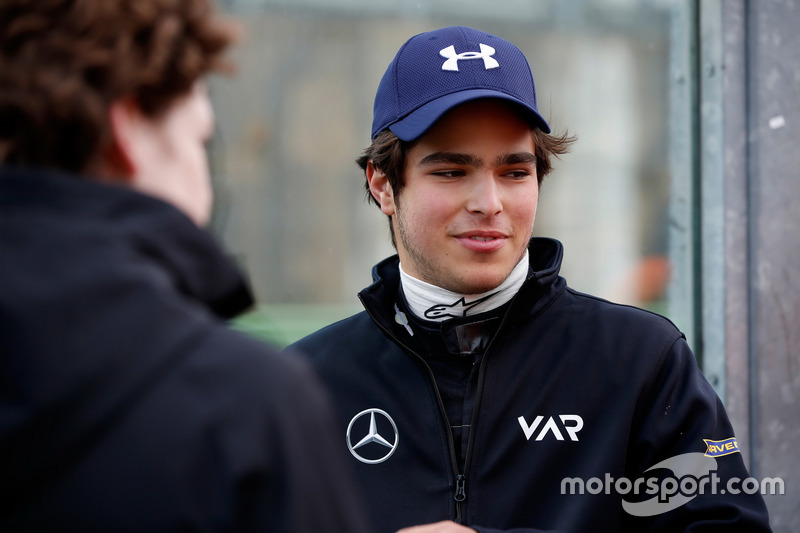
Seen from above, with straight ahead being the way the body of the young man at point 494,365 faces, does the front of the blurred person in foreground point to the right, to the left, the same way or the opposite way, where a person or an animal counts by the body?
the opposite way

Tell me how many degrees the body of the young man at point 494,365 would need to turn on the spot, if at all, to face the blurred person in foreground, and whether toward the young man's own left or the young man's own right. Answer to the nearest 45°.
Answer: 0° — they already face them

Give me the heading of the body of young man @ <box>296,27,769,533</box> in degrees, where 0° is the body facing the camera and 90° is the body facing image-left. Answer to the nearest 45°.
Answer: approximately 0°

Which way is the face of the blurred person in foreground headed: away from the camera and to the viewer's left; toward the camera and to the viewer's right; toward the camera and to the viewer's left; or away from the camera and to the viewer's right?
away from the camera and to the viewer's right

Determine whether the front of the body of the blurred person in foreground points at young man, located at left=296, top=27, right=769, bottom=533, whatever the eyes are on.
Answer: yes

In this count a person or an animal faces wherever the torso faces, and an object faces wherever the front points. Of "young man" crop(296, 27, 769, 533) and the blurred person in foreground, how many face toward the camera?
1

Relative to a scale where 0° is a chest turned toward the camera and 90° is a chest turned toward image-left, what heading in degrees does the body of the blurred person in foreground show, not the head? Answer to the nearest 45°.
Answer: approximately 225°
